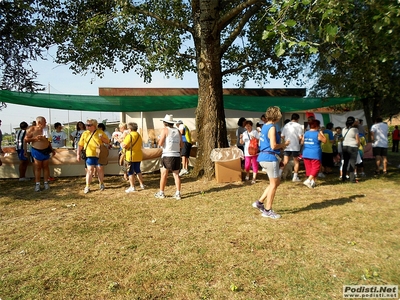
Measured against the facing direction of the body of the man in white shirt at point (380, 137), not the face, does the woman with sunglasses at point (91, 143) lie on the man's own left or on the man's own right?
on the man's own left

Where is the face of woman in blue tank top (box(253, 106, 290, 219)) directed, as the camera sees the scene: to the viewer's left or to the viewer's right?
to the viewer's right

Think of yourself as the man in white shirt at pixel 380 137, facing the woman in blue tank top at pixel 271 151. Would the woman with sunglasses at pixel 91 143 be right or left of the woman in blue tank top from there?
right

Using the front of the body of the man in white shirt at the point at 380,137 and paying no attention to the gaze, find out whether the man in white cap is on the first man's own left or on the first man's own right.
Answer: on the first man's own left

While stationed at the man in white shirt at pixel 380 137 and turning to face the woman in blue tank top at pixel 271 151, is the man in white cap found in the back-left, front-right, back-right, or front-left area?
front-right

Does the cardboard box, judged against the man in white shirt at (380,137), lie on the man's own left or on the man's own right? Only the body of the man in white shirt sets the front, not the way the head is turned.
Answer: on the man's own left
